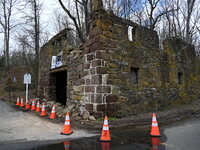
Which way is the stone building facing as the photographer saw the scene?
facing the viewer and to the left of the viewer
